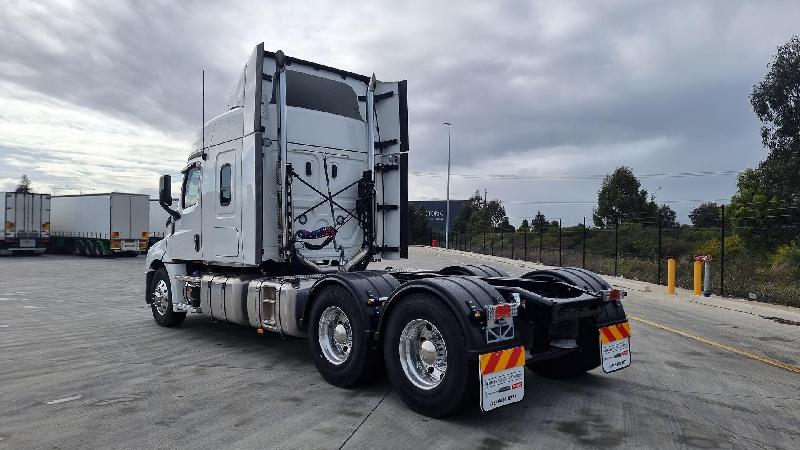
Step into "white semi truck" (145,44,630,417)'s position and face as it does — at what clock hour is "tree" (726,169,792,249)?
The tree is roughly at 3 o'clock from the white semi truck.

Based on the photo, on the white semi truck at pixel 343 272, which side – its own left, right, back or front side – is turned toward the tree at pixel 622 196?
right

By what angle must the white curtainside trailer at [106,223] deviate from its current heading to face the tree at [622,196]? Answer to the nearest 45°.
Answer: approximately 135° to its right

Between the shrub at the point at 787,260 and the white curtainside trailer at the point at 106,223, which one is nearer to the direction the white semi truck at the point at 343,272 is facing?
the white curtainside trailer

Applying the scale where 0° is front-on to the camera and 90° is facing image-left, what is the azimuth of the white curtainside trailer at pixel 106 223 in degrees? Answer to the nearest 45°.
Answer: approximately 135°

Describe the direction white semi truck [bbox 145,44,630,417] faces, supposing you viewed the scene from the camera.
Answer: facing away from the viewer and to the left of the viewer

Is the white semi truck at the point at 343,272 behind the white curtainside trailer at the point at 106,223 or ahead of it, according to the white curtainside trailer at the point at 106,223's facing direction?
behind

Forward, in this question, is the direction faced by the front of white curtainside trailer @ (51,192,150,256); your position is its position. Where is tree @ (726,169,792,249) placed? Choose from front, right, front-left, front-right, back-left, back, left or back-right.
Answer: back

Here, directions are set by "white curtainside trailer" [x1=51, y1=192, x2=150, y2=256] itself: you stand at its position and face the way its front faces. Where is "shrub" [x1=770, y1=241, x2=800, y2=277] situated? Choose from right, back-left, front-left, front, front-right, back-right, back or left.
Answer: back

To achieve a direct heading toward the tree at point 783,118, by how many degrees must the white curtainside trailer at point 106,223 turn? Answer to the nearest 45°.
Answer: approximately 180°

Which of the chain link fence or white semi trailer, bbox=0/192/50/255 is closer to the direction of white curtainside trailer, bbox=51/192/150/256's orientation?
the white semi trailer
